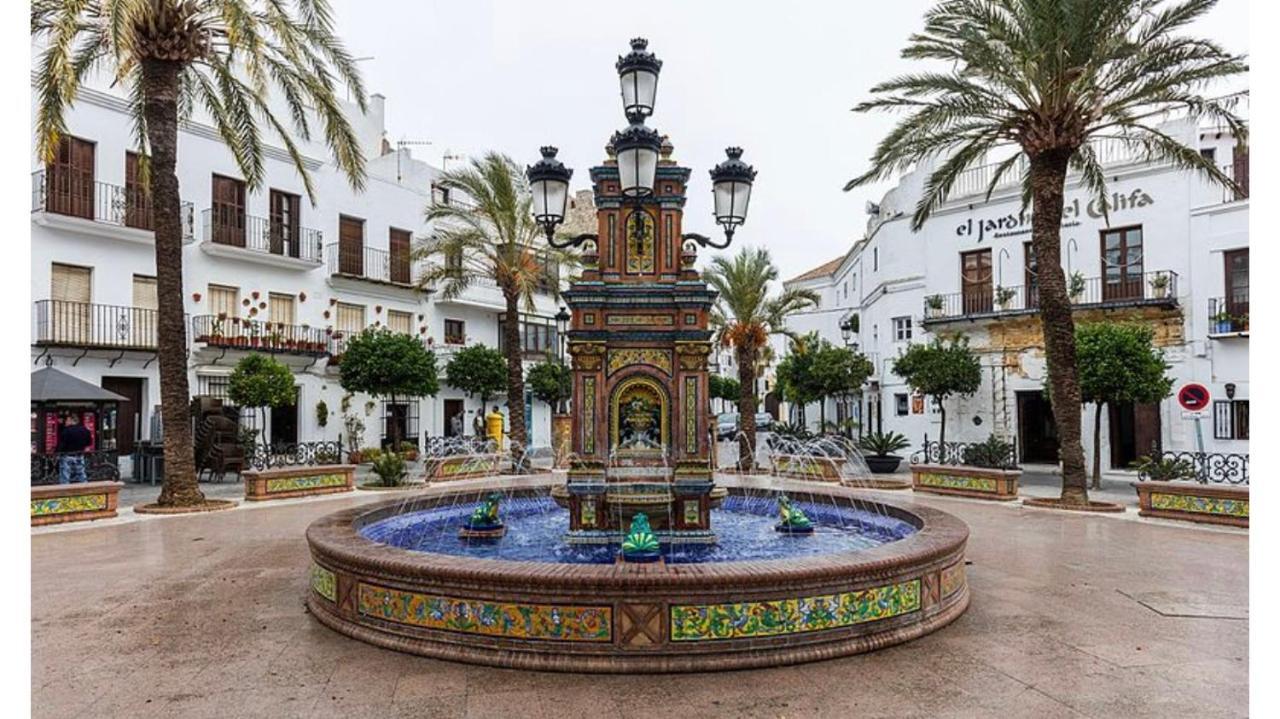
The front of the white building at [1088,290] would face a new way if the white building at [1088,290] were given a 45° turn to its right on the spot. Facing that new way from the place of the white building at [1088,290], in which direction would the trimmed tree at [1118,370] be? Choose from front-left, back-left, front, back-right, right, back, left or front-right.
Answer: left

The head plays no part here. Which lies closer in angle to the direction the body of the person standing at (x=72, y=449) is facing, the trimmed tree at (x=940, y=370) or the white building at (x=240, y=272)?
the white building

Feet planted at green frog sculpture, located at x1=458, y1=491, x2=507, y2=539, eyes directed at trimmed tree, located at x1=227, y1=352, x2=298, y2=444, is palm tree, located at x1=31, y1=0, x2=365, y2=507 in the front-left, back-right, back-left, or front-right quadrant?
front-left

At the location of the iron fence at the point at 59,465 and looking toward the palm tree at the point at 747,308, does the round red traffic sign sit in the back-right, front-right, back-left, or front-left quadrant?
front-right

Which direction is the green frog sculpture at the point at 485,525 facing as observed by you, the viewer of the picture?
facing to the right of the viewer

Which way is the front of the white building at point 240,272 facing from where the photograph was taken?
facing the viewer and to the right of the viewer

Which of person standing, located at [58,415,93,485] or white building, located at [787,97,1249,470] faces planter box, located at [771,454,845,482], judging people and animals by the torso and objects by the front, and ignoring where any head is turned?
the white building

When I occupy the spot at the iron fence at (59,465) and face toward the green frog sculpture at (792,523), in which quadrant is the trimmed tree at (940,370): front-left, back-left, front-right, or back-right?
front-left

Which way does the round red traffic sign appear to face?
toward the camera

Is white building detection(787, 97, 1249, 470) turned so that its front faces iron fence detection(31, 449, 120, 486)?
yes

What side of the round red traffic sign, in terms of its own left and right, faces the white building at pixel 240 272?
right
